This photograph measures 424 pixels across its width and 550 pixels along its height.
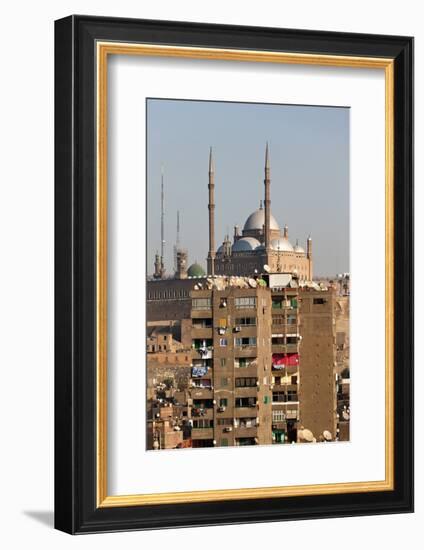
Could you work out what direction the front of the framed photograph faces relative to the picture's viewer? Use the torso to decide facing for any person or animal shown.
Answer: facing the viewer and to the right of the viewer
